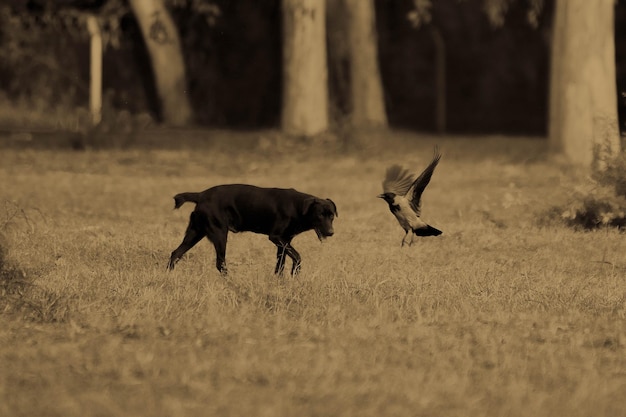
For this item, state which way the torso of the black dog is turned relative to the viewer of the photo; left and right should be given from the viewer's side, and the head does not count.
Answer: facing to the right of the viewer

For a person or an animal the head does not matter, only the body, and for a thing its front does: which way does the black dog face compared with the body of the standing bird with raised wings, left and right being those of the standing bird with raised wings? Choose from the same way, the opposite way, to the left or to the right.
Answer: the opposite way

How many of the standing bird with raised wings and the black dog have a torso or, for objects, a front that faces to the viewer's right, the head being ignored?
1

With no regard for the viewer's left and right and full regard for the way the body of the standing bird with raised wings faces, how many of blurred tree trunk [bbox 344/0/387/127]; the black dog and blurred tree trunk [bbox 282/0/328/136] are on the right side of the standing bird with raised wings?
2

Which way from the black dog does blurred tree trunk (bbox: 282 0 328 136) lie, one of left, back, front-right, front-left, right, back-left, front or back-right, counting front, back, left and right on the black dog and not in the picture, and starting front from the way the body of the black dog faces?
left

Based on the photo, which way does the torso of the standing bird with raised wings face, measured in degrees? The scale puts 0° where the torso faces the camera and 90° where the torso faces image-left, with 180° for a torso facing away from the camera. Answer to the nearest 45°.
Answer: approximately 90°

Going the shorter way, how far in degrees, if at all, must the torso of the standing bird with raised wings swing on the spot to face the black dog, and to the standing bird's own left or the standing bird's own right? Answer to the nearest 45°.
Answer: approximately 45° to the standing bird's own left

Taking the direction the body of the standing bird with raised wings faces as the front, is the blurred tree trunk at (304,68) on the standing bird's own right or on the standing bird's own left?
on the standing bird's own right

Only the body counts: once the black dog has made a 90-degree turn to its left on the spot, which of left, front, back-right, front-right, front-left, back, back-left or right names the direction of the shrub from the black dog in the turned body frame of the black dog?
front-right

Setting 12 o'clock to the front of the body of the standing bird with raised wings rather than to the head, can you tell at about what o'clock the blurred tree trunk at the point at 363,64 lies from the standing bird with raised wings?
The blurred tree trunk is roughly at 3 o'clock from the standing bird with raised wings.

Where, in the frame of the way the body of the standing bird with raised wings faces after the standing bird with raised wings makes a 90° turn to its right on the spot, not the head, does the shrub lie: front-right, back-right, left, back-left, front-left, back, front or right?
front-right

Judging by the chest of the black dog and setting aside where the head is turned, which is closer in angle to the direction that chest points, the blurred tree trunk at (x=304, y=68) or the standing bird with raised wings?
the standing bird with raised wings

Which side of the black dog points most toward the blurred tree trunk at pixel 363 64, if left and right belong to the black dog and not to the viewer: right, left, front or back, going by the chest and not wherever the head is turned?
left
